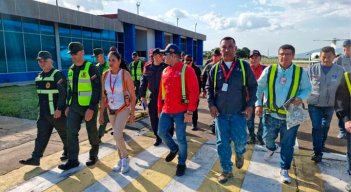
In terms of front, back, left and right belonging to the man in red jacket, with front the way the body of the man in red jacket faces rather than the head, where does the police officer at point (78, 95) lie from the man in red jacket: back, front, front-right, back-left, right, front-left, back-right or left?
front-right

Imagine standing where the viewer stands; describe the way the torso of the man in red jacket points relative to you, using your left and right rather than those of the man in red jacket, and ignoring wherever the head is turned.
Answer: facing the viewer and to the left of the viewer

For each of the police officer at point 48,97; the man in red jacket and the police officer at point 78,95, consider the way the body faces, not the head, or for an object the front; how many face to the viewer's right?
0

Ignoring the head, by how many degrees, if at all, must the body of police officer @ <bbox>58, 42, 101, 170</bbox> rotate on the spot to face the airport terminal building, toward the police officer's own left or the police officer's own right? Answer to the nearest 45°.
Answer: approximately 135° to the police officer's own right

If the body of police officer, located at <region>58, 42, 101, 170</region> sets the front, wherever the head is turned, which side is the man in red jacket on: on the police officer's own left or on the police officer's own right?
on the police officer's own left

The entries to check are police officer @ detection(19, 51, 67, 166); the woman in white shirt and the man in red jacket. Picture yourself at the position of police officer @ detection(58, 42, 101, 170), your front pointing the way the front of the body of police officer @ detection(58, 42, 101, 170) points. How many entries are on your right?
1

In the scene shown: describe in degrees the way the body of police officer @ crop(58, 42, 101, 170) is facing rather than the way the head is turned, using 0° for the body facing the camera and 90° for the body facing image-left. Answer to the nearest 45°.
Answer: approximately 45°

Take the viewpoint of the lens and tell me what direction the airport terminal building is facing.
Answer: facing the viewer and to the right of the viewer

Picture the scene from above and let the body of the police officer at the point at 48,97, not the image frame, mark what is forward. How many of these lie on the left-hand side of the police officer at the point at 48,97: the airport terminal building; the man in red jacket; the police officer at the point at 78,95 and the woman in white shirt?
3

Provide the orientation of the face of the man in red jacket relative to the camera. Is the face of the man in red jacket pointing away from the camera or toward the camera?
toward the camera

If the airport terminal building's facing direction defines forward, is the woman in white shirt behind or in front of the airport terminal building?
in front
